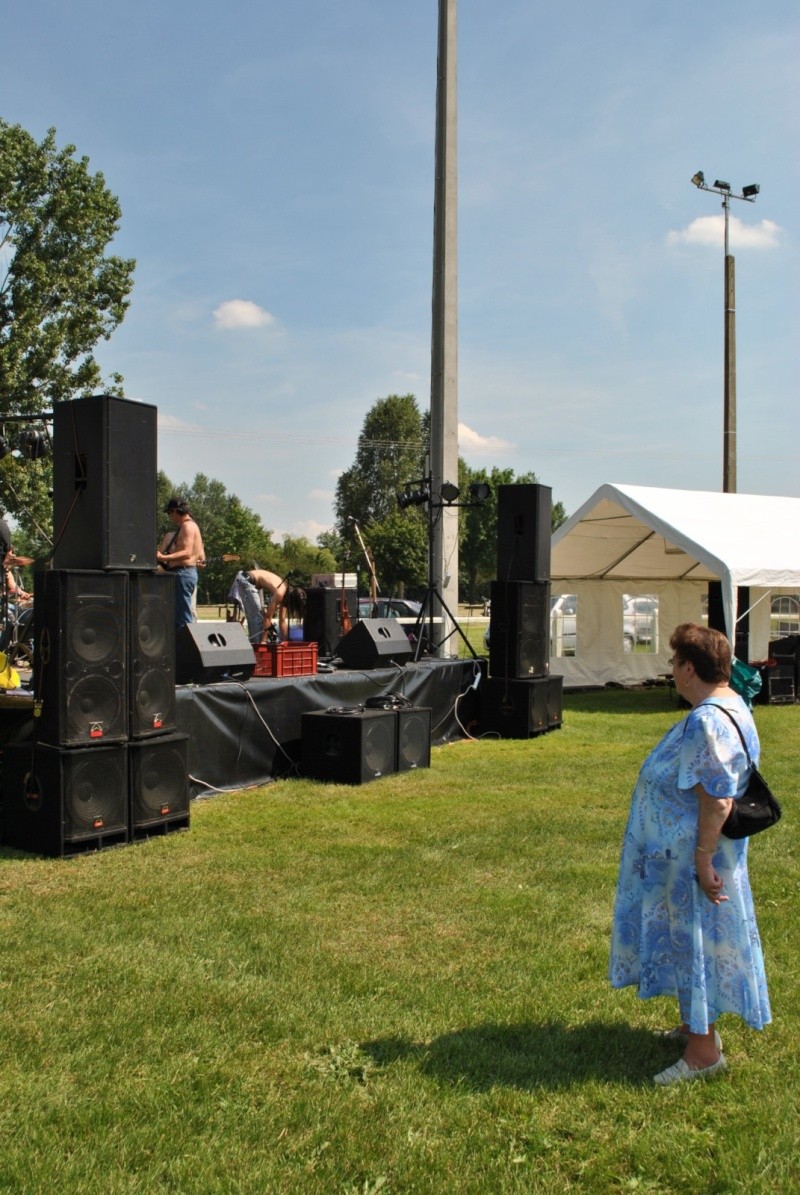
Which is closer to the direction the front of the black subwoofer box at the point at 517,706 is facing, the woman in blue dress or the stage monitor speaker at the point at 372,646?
the woman in blue dress

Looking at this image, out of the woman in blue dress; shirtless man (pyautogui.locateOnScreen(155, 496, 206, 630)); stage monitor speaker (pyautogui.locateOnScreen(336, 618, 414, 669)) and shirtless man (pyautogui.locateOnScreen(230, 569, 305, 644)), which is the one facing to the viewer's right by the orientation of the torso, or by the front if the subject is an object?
shirtless man (pyautogui.locateOnScreen(230, 569, 305, 644))

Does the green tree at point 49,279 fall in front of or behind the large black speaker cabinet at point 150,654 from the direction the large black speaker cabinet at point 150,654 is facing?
behind

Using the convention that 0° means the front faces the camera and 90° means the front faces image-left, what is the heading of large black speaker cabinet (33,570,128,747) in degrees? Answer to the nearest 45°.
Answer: approximately 315°

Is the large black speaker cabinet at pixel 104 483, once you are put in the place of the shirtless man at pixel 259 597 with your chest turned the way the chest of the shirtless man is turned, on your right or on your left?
on your right

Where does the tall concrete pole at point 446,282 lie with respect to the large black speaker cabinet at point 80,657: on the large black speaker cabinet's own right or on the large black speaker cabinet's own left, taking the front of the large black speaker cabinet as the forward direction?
on the large black speaker cabinet's own left

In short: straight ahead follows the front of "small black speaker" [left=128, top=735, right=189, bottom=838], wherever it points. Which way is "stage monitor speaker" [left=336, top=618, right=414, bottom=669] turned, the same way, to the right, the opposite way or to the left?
the opposite way

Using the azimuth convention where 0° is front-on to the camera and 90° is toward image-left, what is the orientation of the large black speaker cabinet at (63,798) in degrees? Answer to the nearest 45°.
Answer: approximately 315°

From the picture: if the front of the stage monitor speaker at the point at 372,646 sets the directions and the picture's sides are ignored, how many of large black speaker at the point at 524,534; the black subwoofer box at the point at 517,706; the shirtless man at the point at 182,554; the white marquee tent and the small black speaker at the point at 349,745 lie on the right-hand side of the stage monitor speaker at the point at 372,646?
3

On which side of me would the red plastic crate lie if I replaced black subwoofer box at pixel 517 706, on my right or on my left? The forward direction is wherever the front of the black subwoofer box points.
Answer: on my right

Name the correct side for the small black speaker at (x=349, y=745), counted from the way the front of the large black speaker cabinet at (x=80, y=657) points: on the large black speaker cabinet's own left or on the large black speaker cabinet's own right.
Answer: on the large black speaker cabinet's own left

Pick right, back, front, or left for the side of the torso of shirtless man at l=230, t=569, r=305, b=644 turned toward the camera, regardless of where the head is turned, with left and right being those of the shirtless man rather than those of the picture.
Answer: right

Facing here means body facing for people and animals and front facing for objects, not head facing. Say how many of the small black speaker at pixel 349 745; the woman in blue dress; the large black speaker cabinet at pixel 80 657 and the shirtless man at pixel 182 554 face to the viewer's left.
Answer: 2

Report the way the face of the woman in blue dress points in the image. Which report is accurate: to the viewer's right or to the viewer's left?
to the viewer's left
